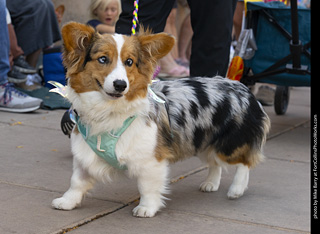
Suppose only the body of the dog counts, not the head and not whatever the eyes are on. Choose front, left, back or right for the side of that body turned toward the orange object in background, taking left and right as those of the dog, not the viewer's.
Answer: back

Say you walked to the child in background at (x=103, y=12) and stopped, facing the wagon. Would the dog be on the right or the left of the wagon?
right

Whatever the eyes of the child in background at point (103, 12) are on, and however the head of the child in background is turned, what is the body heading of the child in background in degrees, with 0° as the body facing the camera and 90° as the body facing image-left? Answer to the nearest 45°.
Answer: approximately 315°

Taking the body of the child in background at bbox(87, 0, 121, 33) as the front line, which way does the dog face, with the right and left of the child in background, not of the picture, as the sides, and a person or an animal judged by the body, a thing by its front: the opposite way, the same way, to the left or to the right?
to the right

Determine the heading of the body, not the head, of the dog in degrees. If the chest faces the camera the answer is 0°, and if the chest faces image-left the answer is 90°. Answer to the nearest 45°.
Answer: approximately 45°

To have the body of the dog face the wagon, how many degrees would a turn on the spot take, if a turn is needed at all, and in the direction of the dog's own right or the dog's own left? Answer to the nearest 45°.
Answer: approximately 180°

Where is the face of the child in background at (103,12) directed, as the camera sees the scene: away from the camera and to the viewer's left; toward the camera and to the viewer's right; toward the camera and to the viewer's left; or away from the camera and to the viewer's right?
toward the camera and to the viewer's right
